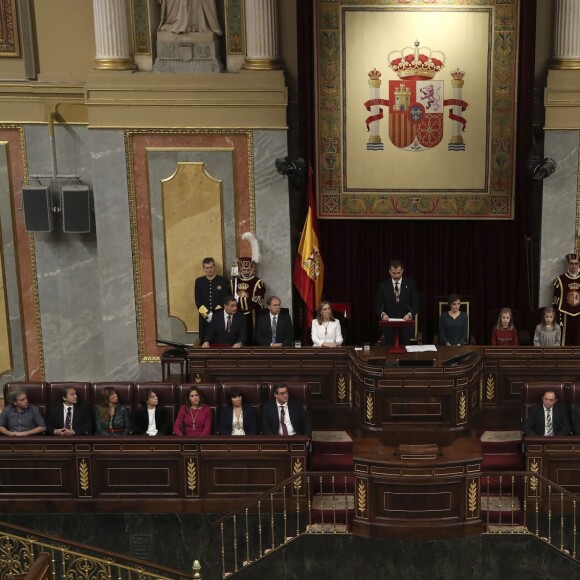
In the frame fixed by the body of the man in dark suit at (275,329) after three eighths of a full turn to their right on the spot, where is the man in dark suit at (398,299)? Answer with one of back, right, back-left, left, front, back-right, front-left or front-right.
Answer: back-right

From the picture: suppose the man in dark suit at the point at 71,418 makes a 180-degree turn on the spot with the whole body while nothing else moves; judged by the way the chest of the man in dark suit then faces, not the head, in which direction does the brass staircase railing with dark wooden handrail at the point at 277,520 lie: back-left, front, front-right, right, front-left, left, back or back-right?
back-right

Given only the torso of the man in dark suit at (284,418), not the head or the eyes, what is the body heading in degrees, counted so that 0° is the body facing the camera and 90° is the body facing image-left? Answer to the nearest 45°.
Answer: approximately 0°

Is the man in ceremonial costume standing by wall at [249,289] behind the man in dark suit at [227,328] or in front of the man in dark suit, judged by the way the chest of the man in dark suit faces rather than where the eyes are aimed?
behind

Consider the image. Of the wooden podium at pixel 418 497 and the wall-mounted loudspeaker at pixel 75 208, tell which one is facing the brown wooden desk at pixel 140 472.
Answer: the wall-mounted loudspeaker

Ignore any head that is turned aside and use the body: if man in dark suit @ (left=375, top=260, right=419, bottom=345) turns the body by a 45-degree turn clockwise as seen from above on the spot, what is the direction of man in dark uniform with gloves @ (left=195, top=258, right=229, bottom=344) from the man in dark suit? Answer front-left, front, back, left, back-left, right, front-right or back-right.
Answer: front-right

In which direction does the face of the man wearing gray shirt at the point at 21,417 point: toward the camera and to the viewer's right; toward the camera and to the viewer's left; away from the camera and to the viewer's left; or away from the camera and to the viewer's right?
toward the camera and to the viewer's right

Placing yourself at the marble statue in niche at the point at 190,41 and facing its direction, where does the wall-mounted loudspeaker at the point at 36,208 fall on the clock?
The wall-mounted loudspeaker is roughly at 3 o'clock from the marble statue in niche.

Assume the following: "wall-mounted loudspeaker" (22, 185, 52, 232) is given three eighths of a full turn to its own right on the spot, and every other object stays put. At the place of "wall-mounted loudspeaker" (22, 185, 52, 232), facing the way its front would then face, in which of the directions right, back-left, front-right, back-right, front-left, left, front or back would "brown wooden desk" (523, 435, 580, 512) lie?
back

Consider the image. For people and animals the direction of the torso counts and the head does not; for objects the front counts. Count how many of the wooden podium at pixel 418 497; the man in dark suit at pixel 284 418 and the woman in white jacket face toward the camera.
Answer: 3

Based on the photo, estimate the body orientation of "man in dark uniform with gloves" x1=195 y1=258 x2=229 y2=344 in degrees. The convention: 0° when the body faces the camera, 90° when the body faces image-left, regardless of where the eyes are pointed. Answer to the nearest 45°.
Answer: approximately 0°
